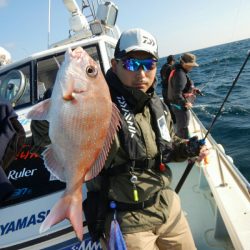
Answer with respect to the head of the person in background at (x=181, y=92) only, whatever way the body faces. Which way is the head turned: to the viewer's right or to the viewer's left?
to the viewer's right

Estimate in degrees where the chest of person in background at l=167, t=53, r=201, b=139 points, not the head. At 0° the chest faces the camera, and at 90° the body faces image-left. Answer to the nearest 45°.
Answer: approximately 270°

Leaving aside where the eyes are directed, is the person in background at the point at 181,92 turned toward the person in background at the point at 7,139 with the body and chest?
no

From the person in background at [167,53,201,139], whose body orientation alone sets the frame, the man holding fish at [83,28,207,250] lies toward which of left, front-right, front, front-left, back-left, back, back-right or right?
right

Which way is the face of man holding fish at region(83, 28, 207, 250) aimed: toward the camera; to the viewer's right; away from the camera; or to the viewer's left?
toward the camera
